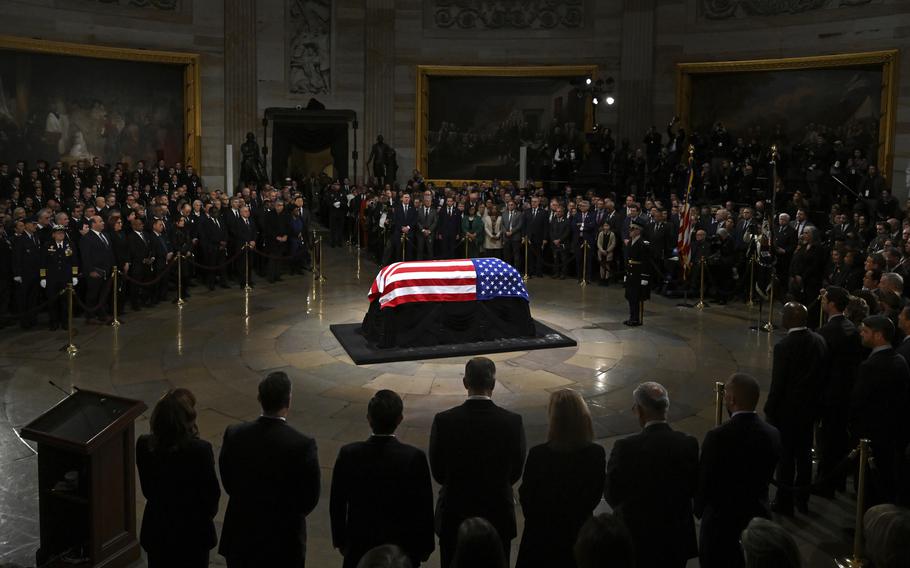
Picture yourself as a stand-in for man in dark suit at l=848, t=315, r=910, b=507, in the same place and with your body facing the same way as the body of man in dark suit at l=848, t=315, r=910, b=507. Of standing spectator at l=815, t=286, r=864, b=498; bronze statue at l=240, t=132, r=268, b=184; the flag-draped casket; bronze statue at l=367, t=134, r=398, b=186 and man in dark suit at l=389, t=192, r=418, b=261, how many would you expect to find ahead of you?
5

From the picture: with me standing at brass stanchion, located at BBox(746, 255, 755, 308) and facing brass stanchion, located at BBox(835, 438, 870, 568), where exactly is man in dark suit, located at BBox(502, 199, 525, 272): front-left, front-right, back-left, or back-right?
back-right

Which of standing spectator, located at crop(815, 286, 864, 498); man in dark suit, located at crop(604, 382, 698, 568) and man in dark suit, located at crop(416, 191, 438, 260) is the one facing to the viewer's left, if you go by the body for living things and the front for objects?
the standing spectator

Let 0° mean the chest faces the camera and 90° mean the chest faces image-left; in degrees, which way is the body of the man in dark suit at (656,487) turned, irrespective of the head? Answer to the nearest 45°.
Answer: approximately 180°

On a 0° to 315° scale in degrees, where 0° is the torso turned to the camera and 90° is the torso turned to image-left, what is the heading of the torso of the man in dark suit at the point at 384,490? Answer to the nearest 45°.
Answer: approximately 180°

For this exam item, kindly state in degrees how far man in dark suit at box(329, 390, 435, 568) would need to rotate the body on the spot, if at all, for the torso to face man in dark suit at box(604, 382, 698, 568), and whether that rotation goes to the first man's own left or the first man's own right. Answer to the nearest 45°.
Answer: approximately 90° to the first man's own right

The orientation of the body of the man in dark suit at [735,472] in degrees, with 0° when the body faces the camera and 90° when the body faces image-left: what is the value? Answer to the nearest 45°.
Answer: approximately 135°

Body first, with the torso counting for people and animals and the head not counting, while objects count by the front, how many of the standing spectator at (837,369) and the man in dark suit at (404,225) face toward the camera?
1

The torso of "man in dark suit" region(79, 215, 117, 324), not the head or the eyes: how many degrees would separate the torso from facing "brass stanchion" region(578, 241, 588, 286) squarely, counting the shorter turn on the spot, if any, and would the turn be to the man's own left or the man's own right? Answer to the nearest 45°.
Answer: approximately 45° to the man's own left

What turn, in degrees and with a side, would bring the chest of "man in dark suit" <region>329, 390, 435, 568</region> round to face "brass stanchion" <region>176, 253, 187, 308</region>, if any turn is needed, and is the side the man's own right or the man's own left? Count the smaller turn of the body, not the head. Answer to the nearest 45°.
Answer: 0° — they already face it

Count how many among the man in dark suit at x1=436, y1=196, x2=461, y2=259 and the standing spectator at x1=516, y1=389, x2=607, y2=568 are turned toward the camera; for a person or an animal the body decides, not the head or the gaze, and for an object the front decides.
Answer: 1

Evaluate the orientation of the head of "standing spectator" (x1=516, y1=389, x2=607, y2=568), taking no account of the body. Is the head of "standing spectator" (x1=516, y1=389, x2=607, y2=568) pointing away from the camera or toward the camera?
away from the camera

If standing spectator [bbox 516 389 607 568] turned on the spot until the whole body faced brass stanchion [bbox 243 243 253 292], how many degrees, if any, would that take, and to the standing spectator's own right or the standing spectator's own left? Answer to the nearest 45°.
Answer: approximately 45° to the standing spectator's own left
